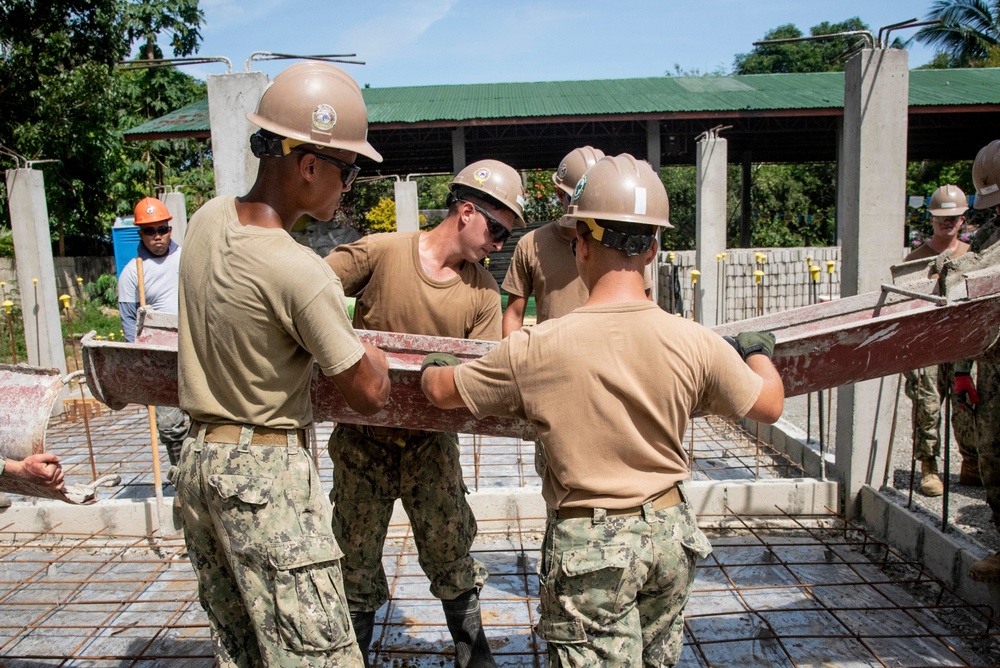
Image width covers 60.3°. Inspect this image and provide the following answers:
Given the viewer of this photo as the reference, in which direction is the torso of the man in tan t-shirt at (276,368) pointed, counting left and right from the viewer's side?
facing away from the viewer and to the right of the viewer

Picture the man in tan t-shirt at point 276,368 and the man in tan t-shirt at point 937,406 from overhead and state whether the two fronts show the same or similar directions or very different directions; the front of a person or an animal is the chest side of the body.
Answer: very different directions

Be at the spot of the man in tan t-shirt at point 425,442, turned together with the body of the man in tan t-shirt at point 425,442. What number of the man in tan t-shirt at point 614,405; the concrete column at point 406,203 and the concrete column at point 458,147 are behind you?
2

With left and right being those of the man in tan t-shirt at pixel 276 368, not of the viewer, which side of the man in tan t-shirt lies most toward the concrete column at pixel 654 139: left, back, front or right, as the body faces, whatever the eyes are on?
front

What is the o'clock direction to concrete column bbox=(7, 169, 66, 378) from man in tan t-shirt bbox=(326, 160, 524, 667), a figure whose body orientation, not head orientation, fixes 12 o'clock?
The concrete column is roughly at 5 o'clock from the man in tan t-shirt.

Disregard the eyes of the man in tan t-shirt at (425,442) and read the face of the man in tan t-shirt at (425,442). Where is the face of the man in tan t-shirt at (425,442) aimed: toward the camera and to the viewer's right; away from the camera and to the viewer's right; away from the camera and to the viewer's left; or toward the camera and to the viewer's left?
toward the camera and to the viewer's right

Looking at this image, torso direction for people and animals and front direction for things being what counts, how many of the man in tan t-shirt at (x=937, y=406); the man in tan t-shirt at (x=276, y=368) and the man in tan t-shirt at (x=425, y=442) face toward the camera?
2

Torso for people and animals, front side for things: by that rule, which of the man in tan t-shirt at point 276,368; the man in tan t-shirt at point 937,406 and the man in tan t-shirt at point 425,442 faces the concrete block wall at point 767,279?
the man in tan t-shirt at point 276,368

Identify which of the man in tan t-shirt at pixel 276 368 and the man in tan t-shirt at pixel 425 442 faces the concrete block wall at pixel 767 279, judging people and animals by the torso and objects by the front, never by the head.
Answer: the man in tan t-shirt at pixel 276 368

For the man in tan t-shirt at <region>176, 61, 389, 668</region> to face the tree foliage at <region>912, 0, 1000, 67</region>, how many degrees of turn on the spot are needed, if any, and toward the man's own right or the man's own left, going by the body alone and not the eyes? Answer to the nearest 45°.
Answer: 0° — they already face it

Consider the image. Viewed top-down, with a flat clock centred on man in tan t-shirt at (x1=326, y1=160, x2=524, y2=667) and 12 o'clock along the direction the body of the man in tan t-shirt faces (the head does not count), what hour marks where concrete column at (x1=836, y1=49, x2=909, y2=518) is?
The concrete column is roughly at 8 o'clock from the man in tan t-shirt.

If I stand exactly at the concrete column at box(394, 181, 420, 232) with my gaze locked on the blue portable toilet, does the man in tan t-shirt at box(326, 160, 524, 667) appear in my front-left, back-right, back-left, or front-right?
back-left

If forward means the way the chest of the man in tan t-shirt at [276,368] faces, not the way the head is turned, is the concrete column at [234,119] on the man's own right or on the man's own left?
on the man's own left

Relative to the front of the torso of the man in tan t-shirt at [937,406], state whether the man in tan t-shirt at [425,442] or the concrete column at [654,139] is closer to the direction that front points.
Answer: the man in tan t-shirt

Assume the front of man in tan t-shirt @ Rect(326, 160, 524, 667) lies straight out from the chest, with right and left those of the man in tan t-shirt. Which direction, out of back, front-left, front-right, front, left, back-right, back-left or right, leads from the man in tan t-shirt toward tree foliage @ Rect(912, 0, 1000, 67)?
back-left

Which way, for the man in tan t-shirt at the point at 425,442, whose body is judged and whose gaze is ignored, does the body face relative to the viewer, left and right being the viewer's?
facing the viewer
